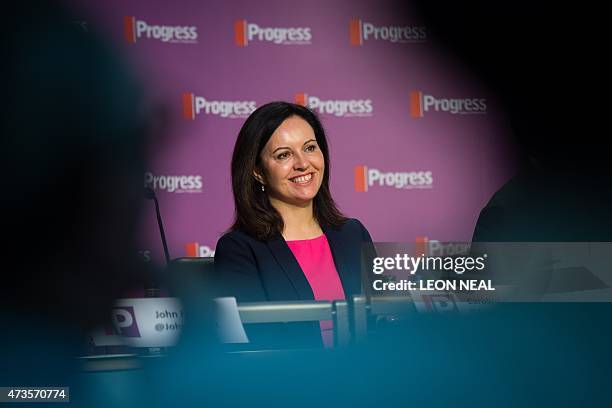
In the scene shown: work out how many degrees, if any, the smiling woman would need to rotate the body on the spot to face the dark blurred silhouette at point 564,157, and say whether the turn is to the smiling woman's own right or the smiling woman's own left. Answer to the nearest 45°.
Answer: approximately 45° to the smiling woman's own left

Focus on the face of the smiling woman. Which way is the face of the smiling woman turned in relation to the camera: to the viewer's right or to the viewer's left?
to the viewer's right

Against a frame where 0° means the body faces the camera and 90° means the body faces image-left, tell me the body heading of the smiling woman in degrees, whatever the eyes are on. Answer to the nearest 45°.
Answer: approximately 315°
